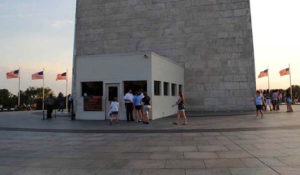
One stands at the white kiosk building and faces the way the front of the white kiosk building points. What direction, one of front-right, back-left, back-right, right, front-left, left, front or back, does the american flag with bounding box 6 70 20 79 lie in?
back-right

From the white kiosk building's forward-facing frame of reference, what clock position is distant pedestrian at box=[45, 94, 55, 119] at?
The distant pedestrian is roughly at 4 o'clock from the white kiosk building.

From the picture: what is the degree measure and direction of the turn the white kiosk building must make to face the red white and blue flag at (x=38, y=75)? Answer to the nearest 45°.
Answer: approximately 135° to its right

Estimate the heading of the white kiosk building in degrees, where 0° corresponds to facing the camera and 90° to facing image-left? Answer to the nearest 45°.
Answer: approximately 0°

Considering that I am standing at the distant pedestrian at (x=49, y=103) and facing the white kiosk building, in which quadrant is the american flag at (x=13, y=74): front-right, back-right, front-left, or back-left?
back-left

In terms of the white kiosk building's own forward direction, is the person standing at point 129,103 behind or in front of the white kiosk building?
in front

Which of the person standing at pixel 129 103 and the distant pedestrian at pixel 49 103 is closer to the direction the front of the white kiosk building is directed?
the person standing

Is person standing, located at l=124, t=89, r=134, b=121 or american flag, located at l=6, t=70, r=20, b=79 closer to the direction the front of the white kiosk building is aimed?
the person standing

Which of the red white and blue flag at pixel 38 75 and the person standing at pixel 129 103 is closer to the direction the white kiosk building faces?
the person standing
